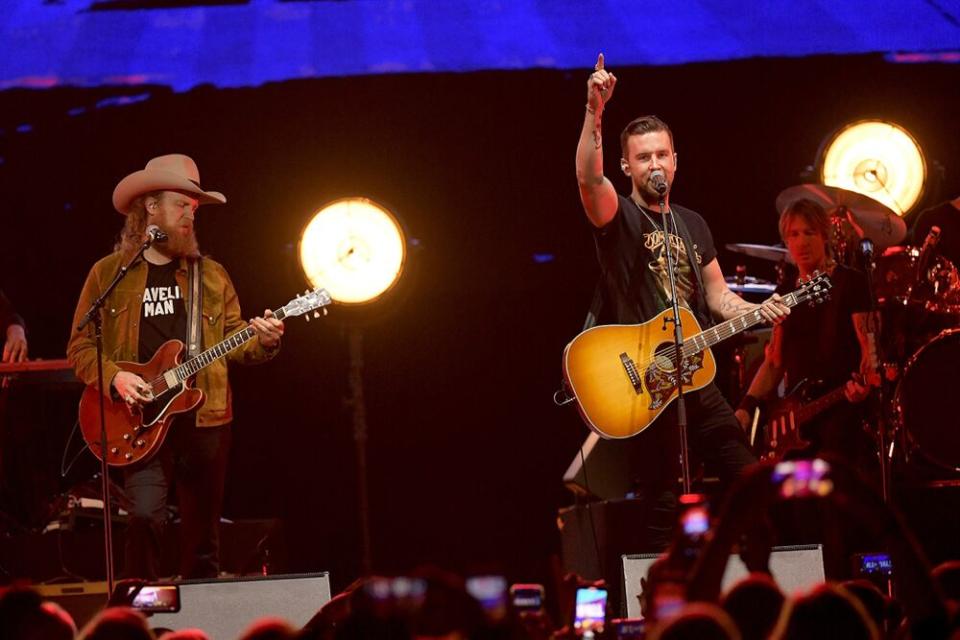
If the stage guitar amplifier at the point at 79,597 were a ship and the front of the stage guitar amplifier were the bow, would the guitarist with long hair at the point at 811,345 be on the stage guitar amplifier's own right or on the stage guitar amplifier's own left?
on the stage guitar amplifier's own right

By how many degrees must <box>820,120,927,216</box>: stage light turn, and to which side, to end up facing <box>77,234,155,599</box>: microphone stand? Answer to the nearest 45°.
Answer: approximately 45° to its right

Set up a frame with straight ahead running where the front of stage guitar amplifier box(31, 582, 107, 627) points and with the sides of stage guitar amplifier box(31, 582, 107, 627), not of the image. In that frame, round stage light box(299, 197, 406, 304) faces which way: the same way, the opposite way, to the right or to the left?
the opposite way

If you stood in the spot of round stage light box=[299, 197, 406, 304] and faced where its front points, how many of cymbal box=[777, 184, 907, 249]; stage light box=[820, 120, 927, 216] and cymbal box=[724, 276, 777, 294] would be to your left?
3

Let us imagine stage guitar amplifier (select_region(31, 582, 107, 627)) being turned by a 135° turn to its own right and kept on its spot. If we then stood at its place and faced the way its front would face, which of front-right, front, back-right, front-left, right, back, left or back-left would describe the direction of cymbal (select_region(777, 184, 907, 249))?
right

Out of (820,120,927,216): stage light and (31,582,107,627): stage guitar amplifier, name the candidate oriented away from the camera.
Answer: the stage guitar amplifier

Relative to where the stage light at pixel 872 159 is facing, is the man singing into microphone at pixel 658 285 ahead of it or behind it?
ahead

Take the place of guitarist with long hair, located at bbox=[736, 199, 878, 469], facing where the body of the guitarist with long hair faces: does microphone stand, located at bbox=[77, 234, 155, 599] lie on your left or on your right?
on your right

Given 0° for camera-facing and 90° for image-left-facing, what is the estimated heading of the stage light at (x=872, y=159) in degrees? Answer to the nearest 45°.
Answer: approximately 0°

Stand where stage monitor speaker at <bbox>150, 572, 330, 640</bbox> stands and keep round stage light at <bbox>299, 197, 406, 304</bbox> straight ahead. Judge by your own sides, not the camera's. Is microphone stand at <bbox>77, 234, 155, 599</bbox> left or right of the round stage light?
left

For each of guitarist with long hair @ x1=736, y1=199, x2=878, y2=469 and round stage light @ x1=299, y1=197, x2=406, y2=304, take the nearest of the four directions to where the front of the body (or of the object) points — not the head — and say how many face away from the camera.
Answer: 0

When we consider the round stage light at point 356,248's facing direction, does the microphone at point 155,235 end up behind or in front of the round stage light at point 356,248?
in front

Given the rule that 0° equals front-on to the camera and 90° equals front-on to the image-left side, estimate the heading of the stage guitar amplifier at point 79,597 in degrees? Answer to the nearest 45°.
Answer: approximately 180°

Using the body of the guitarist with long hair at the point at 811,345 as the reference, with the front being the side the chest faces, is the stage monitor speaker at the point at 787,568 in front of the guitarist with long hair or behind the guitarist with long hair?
in front
